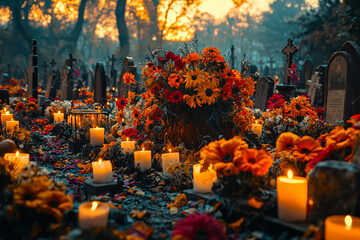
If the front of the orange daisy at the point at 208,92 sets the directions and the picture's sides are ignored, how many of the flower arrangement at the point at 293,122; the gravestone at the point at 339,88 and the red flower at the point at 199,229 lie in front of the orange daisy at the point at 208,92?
1

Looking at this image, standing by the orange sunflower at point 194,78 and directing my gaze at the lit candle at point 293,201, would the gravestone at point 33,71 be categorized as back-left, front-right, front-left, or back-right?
back-right

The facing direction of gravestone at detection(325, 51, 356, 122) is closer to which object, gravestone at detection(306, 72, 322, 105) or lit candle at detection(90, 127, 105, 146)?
the lit candle

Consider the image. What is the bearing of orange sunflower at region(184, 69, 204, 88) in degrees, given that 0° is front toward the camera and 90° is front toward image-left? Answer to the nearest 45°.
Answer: approximately 0°

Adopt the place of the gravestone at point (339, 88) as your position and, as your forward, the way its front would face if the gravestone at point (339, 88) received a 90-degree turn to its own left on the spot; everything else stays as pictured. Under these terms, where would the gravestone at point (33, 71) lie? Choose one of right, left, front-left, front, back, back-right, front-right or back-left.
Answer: back-right

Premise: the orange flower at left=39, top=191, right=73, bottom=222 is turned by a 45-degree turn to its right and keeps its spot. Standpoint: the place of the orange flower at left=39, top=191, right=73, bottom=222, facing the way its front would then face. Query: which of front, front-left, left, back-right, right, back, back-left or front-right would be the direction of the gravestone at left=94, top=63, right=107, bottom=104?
back-right

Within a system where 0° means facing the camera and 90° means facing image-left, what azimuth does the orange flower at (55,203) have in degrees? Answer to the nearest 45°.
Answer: approximately 0°

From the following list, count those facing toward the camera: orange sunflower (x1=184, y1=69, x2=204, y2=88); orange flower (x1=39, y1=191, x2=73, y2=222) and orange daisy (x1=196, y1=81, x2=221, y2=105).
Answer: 3

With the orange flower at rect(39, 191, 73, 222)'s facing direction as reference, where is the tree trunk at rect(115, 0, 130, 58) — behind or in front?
behind

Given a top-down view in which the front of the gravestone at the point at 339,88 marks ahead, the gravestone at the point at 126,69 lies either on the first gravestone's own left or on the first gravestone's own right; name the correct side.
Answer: on the first gravestone's own right

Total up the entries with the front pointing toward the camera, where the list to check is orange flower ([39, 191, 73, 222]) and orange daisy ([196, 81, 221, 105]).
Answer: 2

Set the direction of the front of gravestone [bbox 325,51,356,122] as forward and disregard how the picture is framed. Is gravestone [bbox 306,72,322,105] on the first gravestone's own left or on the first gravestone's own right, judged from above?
on the first gravestone's own right
